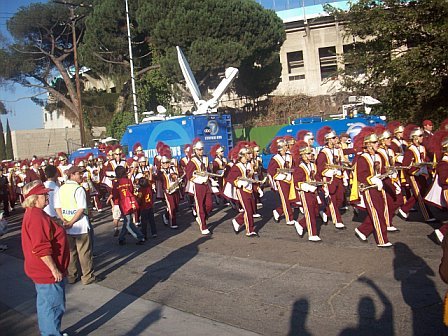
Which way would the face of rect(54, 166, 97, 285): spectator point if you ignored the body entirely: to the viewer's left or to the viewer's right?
to the viewer's right

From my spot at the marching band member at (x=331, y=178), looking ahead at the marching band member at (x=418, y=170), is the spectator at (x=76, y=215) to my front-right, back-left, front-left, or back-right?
back-right

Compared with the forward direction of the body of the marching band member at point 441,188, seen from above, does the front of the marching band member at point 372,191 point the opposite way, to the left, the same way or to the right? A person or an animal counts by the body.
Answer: the same way

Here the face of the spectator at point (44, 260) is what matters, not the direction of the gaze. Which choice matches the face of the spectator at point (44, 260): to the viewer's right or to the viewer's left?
to the viewer's right

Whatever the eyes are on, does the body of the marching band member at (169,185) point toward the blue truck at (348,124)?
no

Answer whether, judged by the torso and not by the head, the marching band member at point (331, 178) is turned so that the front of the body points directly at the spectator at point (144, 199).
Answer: no

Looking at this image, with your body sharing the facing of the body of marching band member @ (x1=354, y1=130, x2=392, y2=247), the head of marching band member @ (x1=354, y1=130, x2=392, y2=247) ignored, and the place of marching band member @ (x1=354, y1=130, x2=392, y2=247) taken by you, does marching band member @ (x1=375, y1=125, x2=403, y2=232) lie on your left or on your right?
on your left

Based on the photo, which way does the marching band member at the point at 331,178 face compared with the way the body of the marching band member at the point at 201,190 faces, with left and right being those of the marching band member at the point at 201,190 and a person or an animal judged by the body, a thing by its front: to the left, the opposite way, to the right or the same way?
the same way
